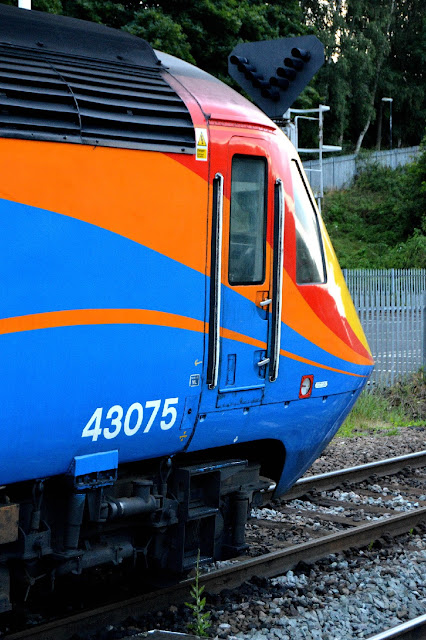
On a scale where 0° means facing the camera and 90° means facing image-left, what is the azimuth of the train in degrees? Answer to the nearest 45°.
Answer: approximately 225°

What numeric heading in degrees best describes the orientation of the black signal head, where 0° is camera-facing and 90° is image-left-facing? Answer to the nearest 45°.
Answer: approximately 45°

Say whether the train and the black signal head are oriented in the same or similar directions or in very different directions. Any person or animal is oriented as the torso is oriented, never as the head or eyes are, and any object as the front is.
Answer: very different directions

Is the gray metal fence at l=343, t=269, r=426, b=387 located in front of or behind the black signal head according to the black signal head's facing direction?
behind
